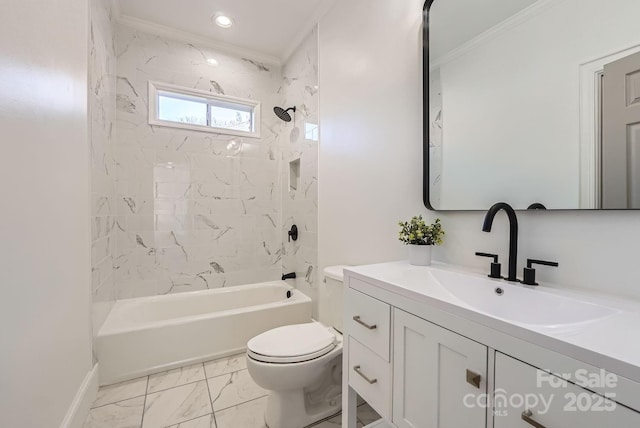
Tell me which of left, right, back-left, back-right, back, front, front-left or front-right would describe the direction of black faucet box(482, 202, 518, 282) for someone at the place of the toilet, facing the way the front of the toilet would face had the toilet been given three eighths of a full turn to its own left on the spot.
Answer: front-right

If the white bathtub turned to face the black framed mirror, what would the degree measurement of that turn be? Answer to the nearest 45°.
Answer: approximately 45° to its left

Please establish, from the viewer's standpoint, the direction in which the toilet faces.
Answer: facing the viewer and to the left of the viewer

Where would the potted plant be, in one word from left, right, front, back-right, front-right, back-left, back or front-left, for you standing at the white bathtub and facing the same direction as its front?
front-left

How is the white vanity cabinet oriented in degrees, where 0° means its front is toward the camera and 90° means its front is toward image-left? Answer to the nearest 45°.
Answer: approximately 45°

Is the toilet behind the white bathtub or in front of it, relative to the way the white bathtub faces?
in front

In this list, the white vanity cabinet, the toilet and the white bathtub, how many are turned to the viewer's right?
0

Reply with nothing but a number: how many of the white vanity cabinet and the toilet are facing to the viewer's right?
0

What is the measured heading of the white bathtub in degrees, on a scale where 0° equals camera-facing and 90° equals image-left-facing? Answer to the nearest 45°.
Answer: approximately 0°

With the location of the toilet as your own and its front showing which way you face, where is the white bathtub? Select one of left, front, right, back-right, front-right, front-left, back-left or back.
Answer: right

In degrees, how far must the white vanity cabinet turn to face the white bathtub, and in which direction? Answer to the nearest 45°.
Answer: approximately 45° to its right

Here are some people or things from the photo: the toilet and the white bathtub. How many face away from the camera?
0

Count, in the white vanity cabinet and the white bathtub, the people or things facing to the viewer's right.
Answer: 0
